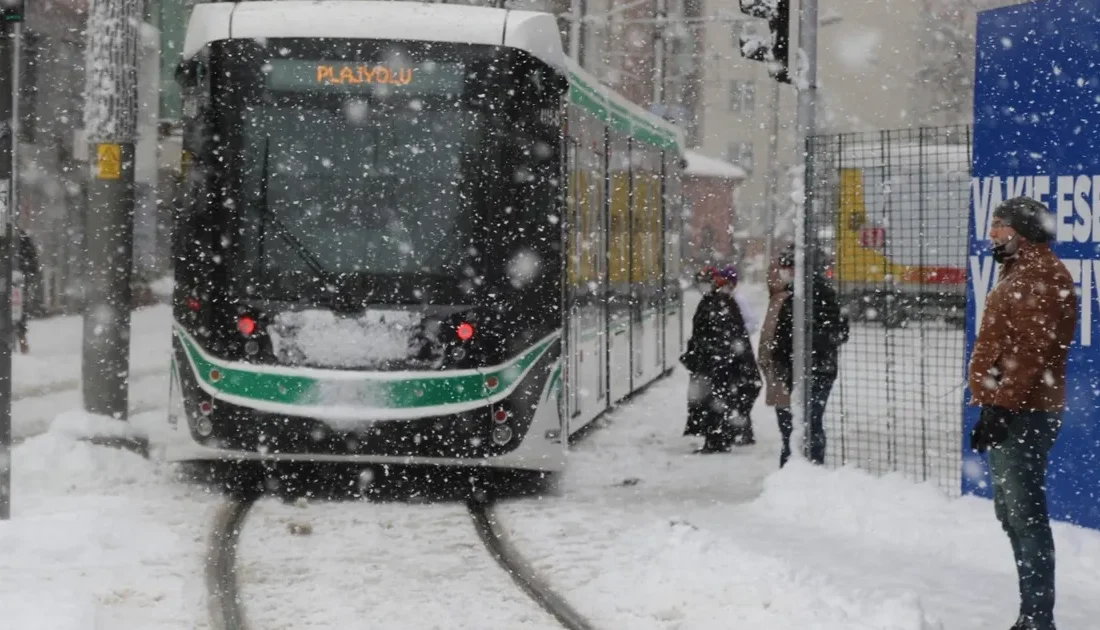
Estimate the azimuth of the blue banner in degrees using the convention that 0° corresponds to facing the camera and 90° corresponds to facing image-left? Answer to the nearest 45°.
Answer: approximately 45°

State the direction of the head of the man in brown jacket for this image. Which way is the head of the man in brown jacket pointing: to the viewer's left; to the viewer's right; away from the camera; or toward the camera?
to the viewer's left

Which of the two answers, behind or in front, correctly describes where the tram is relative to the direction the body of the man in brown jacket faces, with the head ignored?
in front

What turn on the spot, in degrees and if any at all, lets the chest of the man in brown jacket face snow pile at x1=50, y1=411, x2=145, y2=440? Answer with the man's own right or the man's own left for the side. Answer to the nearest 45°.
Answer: approximately 45° to the man's own right

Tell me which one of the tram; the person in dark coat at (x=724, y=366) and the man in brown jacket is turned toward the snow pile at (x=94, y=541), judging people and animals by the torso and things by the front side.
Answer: the man in brown jacket

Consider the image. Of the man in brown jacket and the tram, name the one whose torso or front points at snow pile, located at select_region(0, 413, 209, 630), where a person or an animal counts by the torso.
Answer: the man in brown jacket

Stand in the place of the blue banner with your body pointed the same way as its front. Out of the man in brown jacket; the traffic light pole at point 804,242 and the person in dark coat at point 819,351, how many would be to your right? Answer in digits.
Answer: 2

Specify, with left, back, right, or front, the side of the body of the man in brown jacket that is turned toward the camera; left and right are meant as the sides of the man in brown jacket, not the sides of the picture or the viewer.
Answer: left

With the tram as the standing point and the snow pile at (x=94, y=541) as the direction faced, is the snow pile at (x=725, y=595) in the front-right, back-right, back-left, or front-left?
front-left
